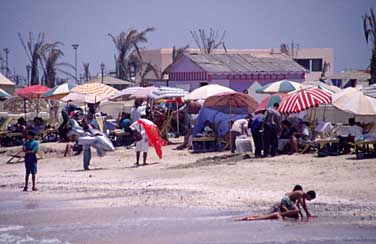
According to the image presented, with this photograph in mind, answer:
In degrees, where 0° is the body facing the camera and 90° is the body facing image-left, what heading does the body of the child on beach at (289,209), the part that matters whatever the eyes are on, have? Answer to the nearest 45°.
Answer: approximately 270°

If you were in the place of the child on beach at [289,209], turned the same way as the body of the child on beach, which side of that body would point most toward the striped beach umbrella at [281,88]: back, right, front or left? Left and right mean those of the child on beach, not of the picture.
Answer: left

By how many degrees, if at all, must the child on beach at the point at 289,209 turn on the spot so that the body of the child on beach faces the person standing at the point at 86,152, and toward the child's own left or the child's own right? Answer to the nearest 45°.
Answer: approximately 135° to the child's own left
